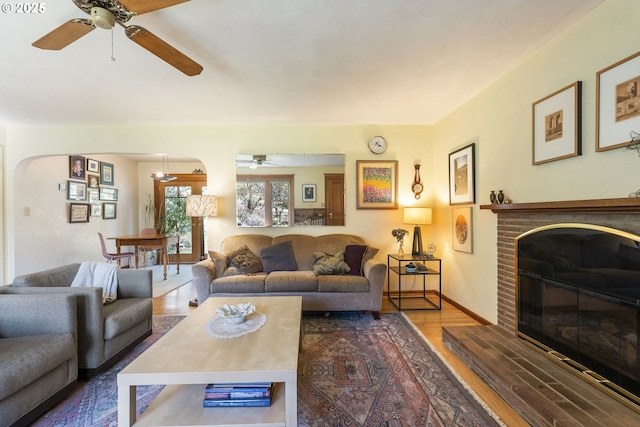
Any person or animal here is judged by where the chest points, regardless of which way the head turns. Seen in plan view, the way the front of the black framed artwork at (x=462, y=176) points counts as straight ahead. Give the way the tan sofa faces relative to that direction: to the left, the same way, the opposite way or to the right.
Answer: to the left

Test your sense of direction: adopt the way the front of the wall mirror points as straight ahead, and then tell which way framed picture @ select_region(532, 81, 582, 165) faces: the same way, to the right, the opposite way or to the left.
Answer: to the right

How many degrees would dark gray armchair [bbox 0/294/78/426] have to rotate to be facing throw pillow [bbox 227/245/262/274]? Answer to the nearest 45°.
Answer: approximately 45° to its left

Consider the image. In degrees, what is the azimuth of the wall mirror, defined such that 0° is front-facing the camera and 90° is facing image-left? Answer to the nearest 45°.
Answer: approximately 0°

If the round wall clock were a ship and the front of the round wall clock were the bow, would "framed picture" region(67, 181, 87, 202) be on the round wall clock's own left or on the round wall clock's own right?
on the round wall clock's own right

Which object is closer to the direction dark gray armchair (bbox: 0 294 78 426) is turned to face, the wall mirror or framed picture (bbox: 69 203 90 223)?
the wall mirror

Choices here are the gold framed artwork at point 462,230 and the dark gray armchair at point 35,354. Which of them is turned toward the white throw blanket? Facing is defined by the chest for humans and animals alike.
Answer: the gold framed artwork

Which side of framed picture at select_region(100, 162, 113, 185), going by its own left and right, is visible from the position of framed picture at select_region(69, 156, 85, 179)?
right

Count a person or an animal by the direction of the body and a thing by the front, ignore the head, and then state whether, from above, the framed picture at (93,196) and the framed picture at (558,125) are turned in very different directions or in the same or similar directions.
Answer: very different directions

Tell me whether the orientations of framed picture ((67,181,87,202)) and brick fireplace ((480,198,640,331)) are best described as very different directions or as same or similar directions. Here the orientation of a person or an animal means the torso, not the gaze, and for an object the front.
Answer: very different directions
